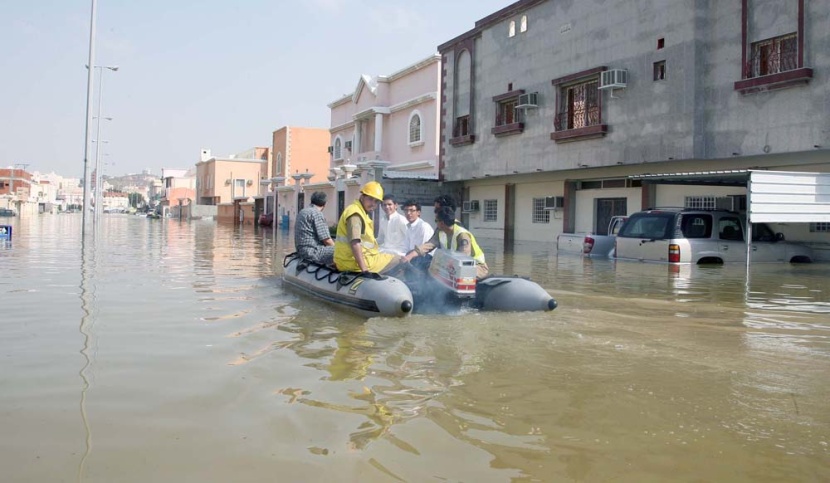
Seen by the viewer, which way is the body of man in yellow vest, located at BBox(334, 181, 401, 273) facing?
to the viewer's right

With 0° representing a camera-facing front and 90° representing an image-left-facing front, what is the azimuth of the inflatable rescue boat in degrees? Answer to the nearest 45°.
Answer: approximately 135°

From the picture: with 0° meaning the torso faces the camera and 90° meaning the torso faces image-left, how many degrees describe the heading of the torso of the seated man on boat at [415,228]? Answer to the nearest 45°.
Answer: approximately 45°

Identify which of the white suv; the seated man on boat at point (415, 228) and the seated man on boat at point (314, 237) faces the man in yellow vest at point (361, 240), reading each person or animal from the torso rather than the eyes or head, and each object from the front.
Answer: the seated man on boat at point (415, 228)

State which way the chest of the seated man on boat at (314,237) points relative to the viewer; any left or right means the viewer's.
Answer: facing away from the viewer and to the right of the viewer

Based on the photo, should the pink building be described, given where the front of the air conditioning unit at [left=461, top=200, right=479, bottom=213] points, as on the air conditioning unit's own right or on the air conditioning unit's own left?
on the air conditioning unit's own right

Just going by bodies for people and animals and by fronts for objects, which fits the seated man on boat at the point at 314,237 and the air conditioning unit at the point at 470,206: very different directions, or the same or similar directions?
very different directions

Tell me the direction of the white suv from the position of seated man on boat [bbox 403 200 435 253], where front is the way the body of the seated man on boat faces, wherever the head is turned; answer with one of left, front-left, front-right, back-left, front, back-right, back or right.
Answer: back
